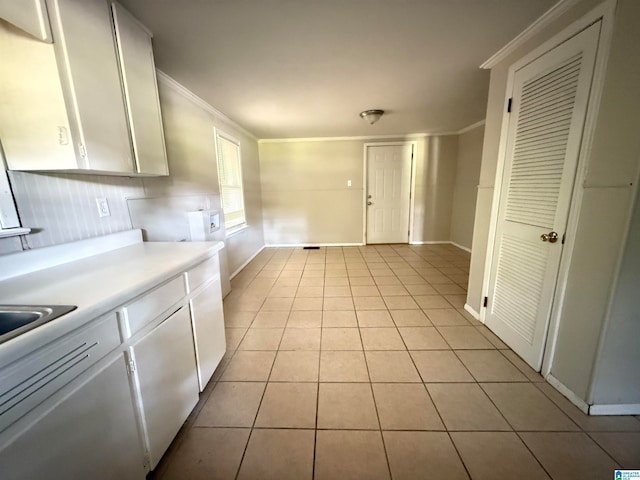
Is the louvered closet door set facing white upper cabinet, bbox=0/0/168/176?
yes

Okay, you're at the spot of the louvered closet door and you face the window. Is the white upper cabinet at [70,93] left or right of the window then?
left

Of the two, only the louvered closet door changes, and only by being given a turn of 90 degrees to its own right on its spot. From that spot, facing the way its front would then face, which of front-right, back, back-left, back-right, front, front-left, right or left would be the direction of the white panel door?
front

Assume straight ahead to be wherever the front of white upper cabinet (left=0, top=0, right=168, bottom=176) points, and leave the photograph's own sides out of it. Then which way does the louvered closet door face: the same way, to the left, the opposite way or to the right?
the opposite way

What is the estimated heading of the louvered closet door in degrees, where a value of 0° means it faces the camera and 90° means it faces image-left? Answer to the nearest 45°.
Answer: approximately 45°

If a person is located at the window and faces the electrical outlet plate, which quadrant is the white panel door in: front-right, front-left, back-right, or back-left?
back-left

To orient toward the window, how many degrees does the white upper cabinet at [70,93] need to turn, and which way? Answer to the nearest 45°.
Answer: approximately 90° to its left

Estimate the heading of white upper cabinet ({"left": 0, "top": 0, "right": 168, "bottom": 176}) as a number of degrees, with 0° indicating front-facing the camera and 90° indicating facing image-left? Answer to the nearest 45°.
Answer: approximately 315°

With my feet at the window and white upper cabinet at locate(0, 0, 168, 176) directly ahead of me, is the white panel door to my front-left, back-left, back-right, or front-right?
back-left
